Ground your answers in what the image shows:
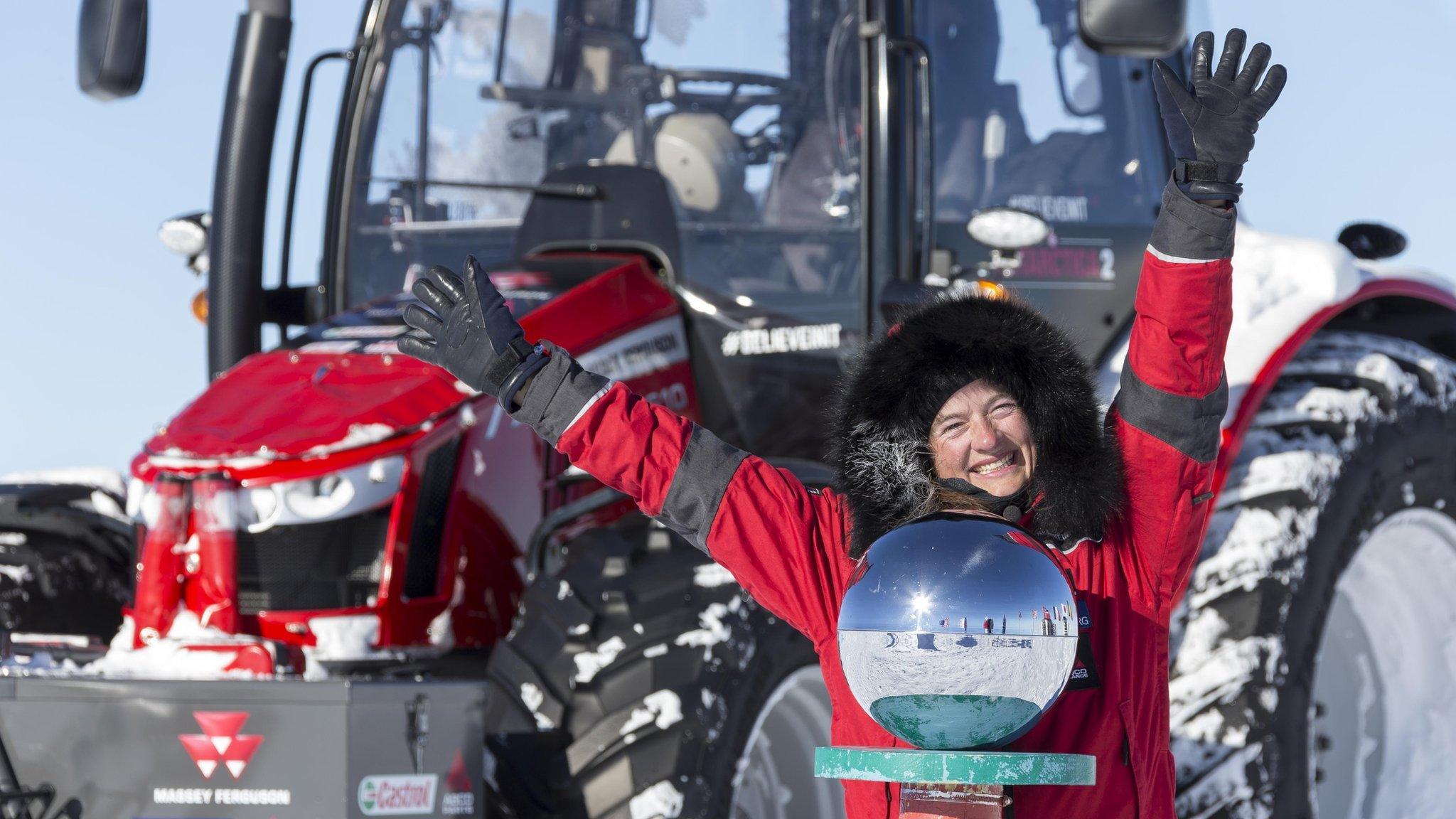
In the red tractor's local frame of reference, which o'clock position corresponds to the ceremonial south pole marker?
The ceremonial south pole marker is roughly at 10 o'clock from the red tractor.

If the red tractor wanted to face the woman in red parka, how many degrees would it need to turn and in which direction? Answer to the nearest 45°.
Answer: approximately 45° to its left

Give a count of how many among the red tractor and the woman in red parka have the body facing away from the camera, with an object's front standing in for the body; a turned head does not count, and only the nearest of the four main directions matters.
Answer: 0

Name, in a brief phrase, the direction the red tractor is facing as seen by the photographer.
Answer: facing the viewer and to the left of the viewer

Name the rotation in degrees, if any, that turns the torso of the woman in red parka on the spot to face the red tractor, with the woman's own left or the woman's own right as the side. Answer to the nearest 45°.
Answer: approximately 135° to the woman's own right

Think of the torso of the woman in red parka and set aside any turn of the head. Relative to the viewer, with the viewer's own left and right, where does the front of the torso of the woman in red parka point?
facing the viewer
